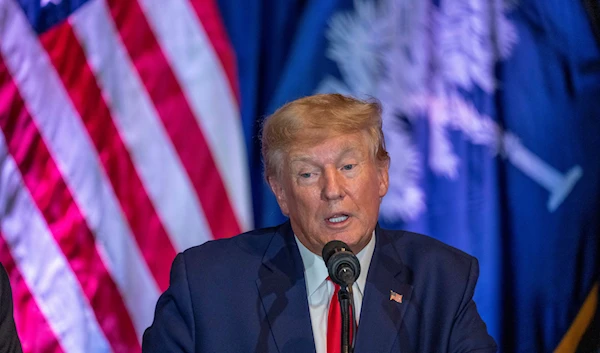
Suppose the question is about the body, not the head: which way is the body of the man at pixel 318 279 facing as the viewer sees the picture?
toward the camera

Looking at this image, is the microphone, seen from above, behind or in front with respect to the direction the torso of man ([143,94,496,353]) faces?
in front

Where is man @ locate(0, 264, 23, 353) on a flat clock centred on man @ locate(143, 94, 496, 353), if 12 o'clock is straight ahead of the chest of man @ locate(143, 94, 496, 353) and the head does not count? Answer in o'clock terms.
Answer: man @ locate(0, 264, 23, 353) is roughly at 3 o'clock from man @ locate(143, 94, 496, 353).

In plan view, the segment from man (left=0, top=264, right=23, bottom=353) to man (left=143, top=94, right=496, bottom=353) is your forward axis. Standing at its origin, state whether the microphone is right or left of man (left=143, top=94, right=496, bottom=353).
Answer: right

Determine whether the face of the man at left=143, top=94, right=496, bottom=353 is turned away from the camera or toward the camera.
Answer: toward the camera

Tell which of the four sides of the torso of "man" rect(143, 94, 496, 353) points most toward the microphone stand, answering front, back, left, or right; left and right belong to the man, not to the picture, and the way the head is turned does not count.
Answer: front

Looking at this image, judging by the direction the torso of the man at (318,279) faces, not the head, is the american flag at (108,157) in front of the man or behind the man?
behind

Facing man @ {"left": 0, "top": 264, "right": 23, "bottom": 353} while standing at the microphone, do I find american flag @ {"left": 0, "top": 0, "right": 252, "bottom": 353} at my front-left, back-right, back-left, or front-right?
front-right

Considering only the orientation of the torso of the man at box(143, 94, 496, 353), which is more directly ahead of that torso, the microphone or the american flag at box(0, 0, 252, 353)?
the microphone

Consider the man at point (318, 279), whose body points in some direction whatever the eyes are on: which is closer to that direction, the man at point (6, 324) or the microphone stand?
the microphone stand

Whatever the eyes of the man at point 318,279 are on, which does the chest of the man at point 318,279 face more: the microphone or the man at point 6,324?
the microphone
